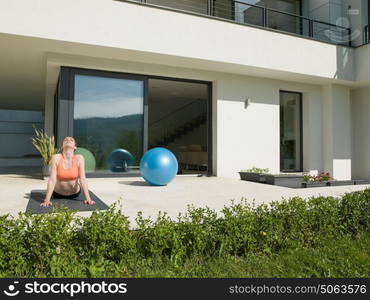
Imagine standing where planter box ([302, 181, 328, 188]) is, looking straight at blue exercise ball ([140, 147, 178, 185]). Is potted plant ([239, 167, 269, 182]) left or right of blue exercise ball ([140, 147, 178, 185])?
right

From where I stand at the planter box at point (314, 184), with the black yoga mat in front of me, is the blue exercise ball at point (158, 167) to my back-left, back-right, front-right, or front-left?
front-right

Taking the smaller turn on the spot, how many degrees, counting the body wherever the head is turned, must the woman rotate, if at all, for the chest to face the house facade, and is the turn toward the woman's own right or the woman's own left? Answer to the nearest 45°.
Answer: approximately 135° to the woman's own left

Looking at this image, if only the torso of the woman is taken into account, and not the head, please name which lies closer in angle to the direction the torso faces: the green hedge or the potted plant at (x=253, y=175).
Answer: the green hedge

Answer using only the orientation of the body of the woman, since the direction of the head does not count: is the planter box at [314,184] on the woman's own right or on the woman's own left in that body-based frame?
on the woman's own left

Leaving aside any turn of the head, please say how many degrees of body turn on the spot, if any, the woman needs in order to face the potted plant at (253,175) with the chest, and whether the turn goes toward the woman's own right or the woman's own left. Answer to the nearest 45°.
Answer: approximately 135° to the woman's own left

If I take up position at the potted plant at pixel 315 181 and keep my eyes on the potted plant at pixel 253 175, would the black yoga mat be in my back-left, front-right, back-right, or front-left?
front-left

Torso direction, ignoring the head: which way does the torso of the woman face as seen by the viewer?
toward the camera

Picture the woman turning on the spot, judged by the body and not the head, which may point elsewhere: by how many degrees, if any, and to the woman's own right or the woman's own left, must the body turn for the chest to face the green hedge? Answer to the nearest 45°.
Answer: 0° — they already face it
